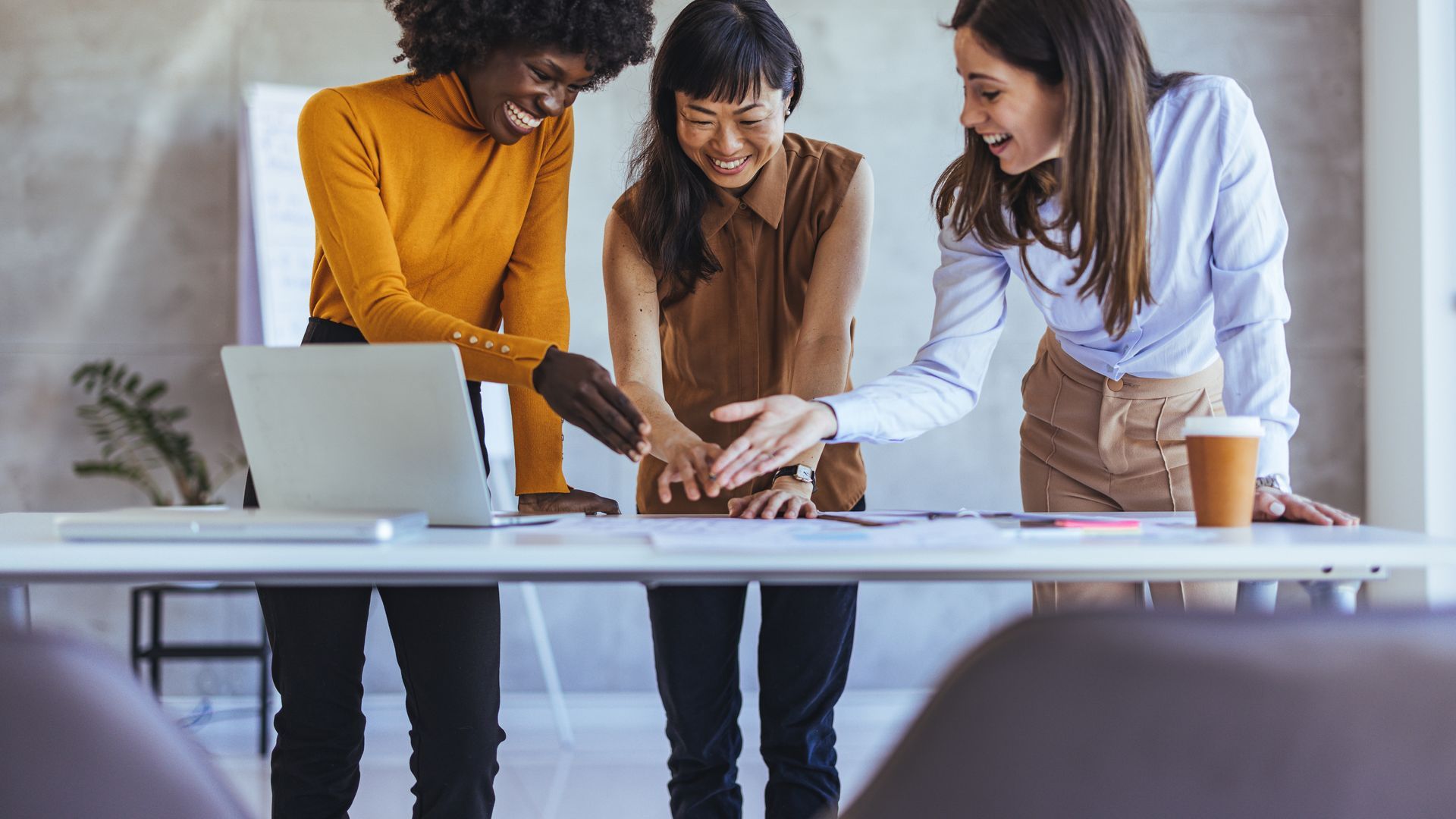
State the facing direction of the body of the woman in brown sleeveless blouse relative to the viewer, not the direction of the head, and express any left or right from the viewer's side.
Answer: facing the viewer

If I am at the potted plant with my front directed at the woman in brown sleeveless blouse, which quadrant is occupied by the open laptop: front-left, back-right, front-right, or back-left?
front-right

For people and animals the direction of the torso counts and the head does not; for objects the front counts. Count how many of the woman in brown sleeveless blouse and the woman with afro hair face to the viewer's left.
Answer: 0

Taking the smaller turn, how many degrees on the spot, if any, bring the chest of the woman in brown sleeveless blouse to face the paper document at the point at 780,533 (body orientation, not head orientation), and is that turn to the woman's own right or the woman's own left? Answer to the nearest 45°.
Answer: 0° — they already face it

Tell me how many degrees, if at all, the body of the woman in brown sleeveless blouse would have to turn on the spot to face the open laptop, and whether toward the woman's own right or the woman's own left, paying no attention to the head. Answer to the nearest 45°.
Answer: approximately 45° to the woman's own right

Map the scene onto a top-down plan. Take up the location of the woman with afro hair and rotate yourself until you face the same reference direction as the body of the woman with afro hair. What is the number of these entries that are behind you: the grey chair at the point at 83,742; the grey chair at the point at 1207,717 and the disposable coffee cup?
0

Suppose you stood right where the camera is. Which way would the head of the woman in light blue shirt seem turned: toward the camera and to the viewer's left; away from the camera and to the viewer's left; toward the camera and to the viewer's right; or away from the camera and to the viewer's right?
toward the camera and to the viewer's left

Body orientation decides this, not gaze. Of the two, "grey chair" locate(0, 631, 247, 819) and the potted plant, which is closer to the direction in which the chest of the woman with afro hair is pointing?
the grey chair

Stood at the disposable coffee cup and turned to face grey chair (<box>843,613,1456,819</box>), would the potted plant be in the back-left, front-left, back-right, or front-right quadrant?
back-right

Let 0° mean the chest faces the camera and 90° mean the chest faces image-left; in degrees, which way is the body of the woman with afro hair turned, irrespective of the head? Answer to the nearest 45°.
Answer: approximately 315°

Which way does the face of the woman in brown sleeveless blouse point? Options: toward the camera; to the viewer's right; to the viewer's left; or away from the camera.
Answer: toward the camera

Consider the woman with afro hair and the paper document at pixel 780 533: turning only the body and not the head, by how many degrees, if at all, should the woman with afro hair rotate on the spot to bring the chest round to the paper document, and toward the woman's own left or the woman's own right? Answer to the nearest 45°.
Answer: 0° — they already face it

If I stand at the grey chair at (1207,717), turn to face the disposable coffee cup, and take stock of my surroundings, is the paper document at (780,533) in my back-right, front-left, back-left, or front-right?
front-left

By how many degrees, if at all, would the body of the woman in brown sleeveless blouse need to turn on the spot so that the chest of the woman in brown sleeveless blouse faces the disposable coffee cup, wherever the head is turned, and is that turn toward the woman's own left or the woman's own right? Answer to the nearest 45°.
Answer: approximately 45° to the woman's own left

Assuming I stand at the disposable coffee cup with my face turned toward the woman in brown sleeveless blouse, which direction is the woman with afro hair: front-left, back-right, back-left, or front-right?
front-left
